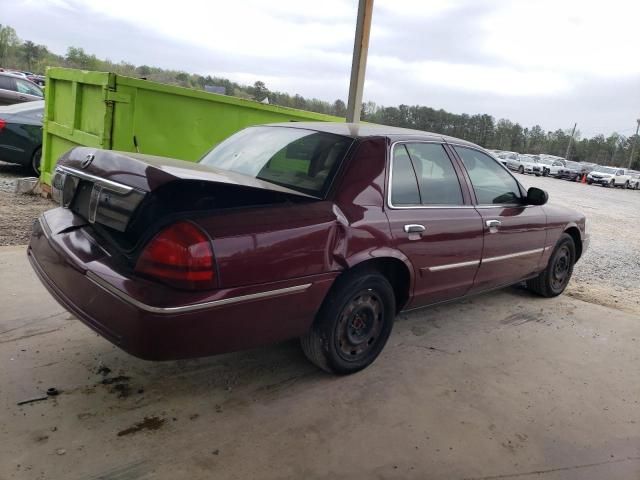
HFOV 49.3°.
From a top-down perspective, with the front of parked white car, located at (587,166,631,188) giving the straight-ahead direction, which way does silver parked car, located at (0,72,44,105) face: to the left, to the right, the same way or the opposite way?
the opposite way

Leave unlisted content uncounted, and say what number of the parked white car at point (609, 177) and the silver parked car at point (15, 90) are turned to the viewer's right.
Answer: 1

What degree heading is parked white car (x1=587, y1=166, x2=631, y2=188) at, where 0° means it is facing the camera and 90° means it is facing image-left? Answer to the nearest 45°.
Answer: approximately 45°

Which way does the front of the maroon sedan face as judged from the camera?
facing away from the viewer and to the right of the viewer

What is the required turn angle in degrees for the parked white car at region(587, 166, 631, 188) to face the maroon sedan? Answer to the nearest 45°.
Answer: approximately 45° to its left

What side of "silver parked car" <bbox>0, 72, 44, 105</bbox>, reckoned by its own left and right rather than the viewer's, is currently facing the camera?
right

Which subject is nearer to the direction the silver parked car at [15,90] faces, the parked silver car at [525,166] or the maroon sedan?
the parked silver car

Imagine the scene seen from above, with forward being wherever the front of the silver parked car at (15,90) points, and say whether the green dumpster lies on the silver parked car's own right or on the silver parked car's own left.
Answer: on the silver parked car's own right
